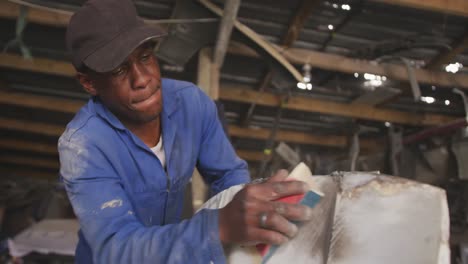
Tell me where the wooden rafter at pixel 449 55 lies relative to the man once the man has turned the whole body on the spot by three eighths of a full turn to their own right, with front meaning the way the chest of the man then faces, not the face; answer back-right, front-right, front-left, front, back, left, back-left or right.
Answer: back-right

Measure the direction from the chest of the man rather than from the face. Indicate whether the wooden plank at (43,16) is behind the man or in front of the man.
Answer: behind

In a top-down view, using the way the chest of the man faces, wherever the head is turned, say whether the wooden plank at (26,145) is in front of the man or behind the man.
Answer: behind

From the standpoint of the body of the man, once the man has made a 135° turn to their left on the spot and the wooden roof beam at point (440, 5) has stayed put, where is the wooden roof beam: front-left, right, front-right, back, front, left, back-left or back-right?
front-right

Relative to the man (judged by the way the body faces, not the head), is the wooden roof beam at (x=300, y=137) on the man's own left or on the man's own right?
on the man's own left

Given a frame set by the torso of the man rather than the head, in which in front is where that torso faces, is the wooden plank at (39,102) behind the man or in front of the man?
behind

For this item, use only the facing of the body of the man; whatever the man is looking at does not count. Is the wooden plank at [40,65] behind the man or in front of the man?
behind

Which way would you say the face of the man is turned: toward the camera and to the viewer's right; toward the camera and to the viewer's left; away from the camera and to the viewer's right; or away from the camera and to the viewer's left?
toward the camera and to the viewer's right

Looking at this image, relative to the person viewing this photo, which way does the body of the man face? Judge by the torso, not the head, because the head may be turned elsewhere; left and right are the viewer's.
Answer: facing the viewer and to the right of the viewer

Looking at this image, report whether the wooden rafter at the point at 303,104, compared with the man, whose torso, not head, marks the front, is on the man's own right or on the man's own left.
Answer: on the man's own left

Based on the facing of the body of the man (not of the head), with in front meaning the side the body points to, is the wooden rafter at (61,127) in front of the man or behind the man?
behind

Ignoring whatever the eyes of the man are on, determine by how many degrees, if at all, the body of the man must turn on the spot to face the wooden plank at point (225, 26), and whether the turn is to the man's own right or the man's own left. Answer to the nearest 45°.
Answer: approximately 135° to the man's own left

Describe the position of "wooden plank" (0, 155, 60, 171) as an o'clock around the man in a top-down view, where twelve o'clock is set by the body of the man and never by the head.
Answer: The wooden plank is roughly at 7 o'clock from the man.
